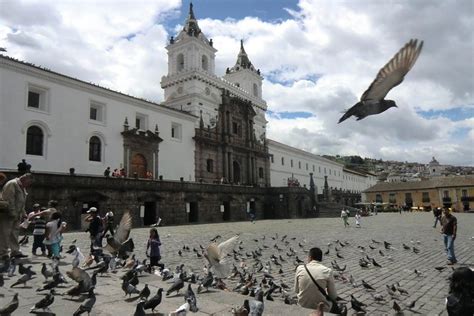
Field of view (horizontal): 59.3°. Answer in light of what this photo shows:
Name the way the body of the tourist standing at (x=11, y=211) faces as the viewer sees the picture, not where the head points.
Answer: to the viewer's right

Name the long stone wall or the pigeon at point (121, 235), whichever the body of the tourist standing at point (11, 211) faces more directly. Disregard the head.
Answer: the pigeon

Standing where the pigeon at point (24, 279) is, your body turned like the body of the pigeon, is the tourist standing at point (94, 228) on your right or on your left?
on your left

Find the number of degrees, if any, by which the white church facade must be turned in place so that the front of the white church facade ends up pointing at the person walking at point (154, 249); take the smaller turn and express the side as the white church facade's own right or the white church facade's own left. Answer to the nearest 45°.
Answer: approximately 45° to the white church facade's own right
